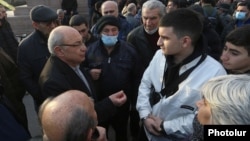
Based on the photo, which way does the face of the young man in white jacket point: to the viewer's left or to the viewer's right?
to the viewer's left

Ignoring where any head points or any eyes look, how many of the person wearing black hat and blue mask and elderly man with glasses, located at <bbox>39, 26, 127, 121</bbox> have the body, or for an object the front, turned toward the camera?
1

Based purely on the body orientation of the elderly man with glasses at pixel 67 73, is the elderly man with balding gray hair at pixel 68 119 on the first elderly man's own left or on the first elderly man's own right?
on the first elderly man's own right

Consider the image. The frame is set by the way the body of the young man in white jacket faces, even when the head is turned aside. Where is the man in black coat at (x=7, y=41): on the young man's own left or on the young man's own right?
on the young man's own right

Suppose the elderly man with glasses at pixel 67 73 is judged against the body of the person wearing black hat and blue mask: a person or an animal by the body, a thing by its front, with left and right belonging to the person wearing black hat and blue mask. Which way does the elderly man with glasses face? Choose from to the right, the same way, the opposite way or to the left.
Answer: to the left

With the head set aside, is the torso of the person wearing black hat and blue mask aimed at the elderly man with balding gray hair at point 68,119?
yes

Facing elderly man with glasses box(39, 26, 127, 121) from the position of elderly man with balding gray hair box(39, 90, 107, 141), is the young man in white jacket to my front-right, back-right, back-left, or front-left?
front-right

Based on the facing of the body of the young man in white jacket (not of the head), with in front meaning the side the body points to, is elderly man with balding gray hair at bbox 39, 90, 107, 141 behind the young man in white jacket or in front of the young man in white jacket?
in front

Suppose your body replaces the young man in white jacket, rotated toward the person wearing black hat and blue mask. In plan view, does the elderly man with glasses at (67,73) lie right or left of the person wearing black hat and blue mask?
left

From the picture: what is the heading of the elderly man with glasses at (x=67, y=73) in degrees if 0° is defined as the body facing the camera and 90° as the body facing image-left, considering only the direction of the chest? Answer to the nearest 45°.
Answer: approximately 270°

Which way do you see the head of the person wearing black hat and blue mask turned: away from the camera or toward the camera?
toward the camera

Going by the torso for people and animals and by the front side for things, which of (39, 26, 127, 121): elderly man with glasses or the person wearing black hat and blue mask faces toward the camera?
the person wearing black hat and blue mask

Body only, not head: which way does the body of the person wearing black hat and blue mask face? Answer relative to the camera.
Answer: toward the camera

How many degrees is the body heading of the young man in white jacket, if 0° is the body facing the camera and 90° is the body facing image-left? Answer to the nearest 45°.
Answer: approximately 45°
